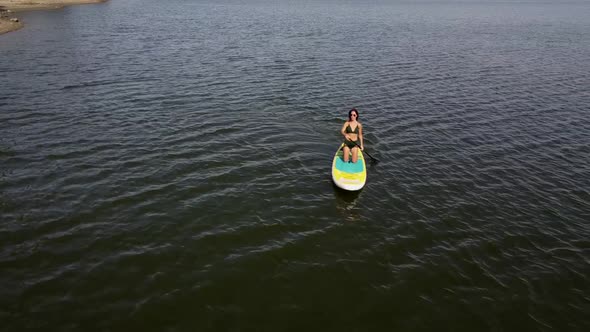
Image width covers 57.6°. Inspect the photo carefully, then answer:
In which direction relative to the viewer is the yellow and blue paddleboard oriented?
toward the camera
